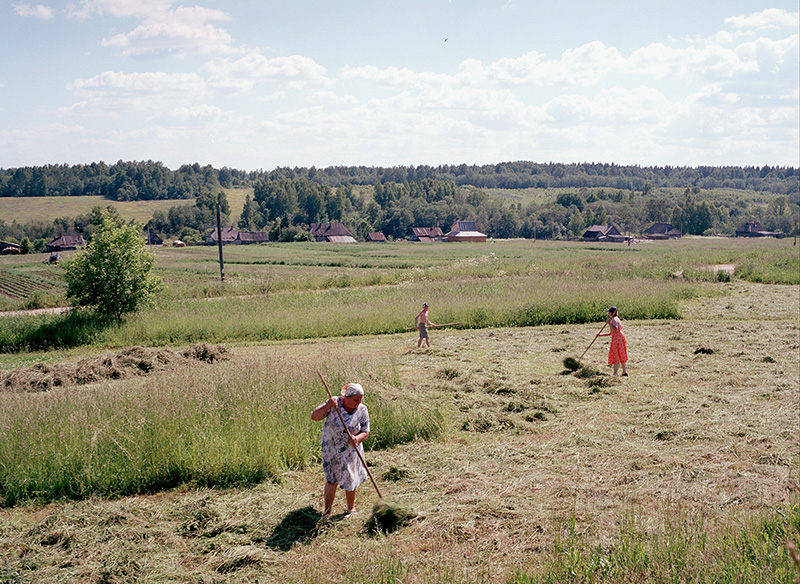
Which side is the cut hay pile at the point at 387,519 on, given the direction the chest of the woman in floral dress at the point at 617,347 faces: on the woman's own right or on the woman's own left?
on the woman's own left

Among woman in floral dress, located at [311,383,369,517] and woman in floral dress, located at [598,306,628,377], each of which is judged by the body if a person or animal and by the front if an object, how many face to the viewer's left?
1

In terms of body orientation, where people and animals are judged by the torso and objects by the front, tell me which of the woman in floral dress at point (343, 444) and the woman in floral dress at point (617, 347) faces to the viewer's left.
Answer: the woman in floral dress at point (617, 347)

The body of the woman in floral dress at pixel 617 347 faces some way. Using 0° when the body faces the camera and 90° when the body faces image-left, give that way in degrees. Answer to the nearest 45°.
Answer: approximately 90°

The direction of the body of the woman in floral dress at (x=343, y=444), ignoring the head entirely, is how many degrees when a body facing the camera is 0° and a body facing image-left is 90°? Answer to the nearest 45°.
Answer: approximately 315°

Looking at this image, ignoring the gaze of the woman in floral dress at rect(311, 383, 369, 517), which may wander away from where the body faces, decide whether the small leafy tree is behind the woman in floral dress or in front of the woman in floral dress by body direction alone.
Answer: behind

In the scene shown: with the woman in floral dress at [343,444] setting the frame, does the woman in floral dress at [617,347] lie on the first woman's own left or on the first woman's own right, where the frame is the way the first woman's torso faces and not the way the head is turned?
on the first woman's own left

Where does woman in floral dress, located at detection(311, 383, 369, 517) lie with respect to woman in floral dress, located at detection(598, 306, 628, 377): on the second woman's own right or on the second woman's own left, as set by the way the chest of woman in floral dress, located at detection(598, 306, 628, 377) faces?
on the second woman's own left
